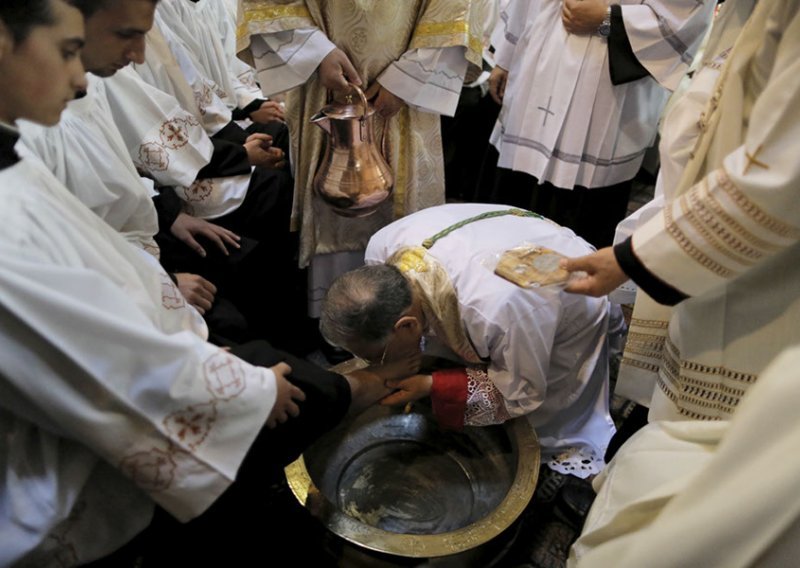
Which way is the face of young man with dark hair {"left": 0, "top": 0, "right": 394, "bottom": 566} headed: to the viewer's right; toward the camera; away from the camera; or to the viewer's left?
to the viewer's right

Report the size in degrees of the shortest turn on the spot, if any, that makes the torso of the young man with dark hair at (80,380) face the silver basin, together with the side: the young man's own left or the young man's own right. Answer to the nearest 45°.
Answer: approximately 45° to the young man's own left

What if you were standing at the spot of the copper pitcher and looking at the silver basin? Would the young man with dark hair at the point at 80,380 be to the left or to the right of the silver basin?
right

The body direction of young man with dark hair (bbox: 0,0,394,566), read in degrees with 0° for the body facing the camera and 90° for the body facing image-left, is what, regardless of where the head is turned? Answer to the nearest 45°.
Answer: approximately 270°

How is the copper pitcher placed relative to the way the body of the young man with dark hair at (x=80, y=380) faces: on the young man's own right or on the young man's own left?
on the young man's own left
